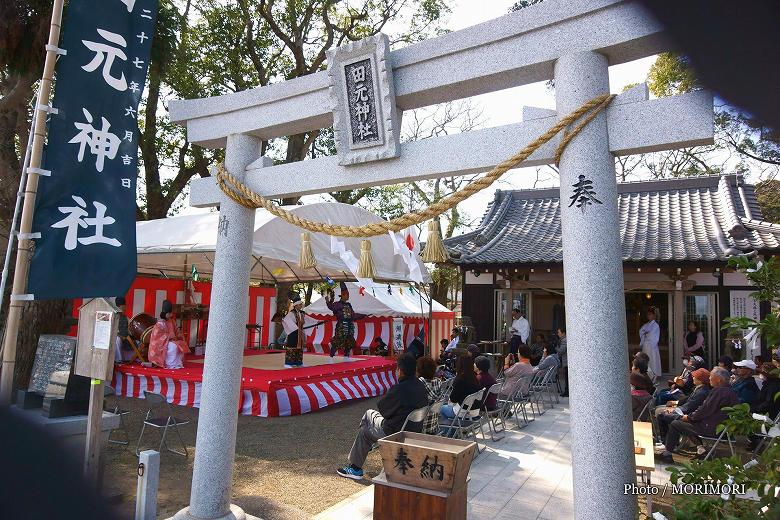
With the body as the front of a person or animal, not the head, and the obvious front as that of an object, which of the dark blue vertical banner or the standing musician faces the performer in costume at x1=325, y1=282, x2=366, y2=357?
the standing musician

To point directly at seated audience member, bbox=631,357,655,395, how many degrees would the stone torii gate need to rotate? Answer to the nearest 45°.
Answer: approximately 180°

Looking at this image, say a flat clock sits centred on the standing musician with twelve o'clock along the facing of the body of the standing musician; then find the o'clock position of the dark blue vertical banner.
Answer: The dark blue vertical banner is roughly at 3 o'clock from the standing musician.

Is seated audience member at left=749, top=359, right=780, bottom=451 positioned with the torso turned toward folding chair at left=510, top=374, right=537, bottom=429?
yes

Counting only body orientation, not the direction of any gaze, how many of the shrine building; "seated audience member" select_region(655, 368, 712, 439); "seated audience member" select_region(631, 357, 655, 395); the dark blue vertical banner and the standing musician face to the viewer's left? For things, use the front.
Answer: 2

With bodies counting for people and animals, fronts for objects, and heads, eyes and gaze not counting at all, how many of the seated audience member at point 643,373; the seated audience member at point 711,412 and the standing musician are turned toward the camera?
0

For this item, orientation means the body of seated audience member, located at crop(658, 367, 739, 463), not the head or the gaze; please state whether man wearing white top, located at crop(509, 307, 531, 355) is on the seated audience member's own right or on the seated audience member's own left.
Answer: on the seated audience member's own right

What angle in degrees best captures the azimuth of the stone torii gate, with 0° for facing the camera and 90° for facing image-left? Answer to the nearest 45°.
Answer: approximately 45°

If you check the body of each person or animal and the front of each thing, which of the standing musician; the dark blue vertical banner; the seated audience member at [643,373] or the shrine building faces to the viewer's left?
the seated audience member

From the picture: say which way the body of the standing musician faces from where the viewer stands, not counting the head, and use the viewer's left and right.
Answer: facing to the right of the viewer

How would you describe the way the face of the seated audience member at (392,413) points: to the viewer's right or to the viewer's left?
to the viewer's left

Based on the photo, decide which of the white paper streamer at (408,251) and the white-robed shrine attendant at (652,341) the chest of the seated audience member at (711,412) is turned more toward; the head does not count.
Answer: the white paper streamer

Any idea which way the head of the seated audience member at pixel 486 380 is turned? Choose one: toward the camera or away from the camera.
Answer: away from the camera

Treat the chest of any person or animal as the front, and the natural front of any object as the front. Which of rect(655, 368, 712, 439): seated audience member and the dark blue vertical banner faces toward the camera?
the dark blue vertical banner

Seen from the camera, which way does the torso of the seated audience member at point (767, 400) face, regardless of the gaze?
to the viewer's left

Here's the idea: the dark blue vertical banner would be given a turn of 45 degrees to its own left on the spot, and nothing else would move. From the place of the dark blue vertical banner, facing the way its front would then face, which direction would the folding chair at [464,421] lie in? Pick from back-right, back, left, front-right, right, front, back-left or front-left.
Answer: front-left

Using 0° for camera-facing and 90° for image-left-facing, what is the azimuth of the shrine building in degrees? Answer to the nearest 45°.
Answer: approximately 0°
